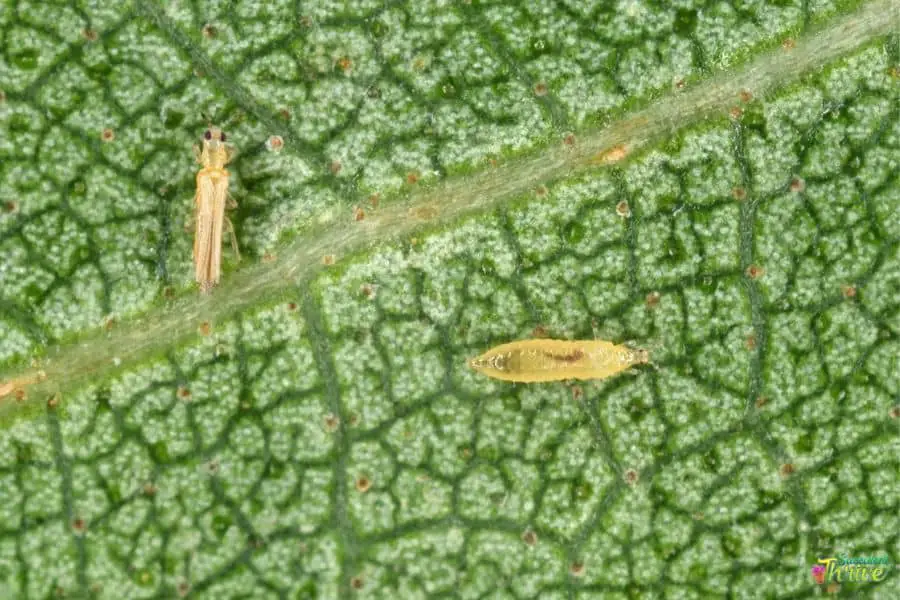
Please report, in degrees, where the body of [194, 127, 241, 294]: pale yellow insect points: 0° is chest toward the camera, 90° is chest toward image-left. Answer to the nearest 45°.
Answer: approximately 180°

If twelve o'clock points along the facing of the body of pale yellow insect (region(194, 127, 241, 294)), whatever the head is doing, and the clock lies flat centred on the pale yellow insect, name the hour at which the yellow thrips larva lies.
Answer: The yellow thrips larva is roughly at 3 o'clock from the pale yellow insect.
